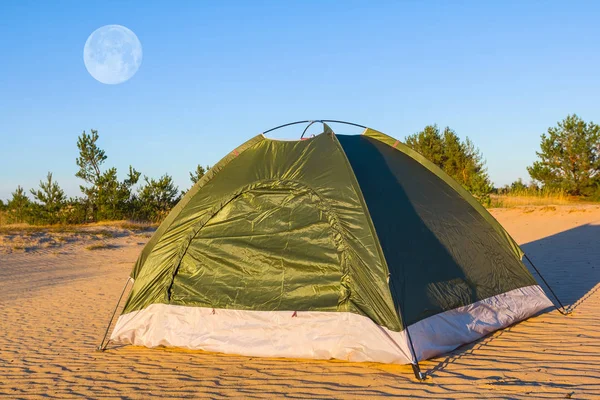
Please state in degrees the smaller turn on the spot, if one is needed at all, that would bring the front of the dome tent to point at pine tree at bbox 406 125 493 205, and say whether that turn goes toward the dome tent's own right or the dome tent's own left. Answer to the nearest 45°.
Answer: approximately 135° to the dome tent's own right

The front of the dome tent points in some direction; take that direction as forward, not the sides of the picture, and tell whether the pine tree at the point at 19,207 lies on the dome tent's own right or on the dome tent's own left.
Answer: on the dome tent's own right

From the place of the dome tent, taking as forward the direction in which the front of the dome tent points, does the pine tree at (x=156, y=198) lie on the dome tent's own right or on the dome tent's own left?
on the dome tent's own right

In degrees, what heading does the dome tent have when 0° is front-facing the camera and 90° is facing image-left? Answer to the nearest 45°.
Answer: approximately 45°

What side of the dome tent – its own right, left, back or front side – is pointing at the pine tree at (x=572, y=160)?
back
